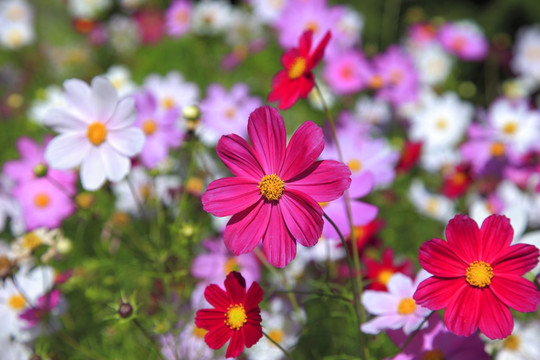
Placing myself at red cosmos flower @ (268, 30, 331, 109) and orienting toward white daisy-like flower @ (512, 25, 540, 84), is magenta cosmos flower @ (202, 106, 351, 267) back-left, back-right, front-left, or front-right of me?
back-right

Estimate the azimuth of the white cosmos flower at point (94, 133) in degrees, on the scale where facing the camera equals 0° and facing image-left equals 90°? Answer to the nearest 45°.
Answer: approximately 0°

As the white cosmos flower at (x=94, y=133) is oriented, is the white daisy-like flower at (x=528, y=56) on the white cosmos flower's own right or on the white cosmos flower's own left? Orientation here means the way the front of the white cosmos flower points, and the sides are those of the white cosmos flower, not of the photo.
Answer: on the white cosmos flower's own left
